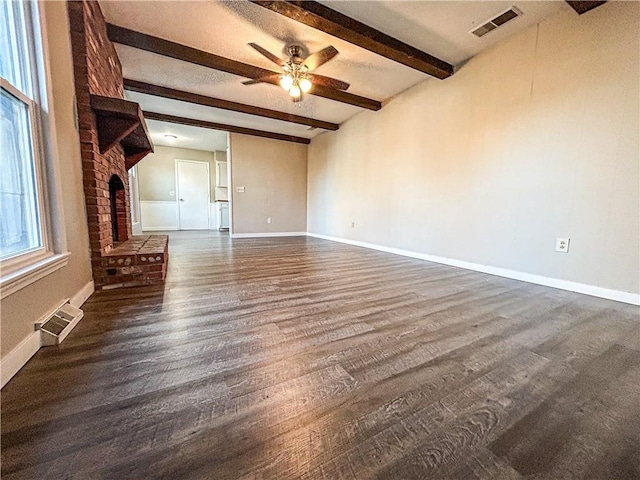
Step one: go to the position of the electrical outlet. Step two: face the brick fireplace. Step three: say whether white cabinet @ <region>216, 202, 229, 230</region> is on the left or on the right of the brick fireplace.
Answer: right

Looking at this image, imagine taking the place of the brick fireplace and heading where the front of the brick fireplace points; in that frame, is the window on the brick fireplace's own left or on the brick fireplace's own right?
on the brick fireplace's own right

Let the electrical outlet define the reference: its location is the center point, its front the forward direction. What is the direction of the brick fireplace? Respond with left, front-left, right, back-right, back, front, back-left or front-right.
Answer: front

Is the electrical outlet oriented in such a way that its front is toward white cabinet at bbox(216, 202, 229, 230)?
no

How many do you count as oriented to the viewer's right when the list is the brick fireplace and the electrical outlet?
1

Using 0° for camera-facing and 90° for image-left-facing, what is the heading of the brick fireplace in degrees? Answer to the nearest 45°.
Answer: approximately 270°

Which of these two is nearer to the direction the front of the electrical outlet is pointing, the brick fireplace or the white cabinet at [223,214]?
the brick fireplace

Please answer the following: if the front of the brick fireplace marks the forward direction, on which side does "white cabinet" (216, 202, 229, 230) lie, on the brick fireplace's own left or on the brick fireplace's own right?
on the brick fireplace's own left

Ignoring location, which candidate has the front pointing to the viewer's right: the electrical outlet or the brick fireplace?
the brick fireplace

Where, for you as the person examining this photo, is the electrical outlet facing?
facing the viewer and to the left of the viewer

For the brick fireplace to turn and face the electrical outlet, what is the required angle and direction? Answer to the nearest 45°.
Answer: approximately 45° to its right

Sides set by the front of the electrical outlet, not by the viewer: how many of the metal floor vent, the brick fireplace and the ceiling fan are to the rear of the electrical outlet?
0

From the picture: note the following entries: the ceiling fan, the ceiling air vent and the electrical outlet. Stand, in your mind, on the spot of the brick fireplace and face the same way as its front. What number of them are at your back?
0

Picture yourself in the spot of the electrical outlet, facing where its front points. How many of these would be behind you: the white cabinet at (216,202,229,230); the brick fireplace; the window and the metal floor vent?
0

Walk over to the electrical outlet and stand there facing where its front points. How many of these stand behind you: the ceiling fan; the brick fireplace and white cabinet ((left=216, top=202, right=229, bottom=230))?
0

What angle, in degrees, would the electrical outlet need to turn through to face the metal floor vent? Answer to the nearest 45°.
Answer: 0° — it already faces it

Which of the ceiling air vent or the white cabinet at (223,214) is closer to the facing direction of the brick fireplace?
the ceiling air vent
